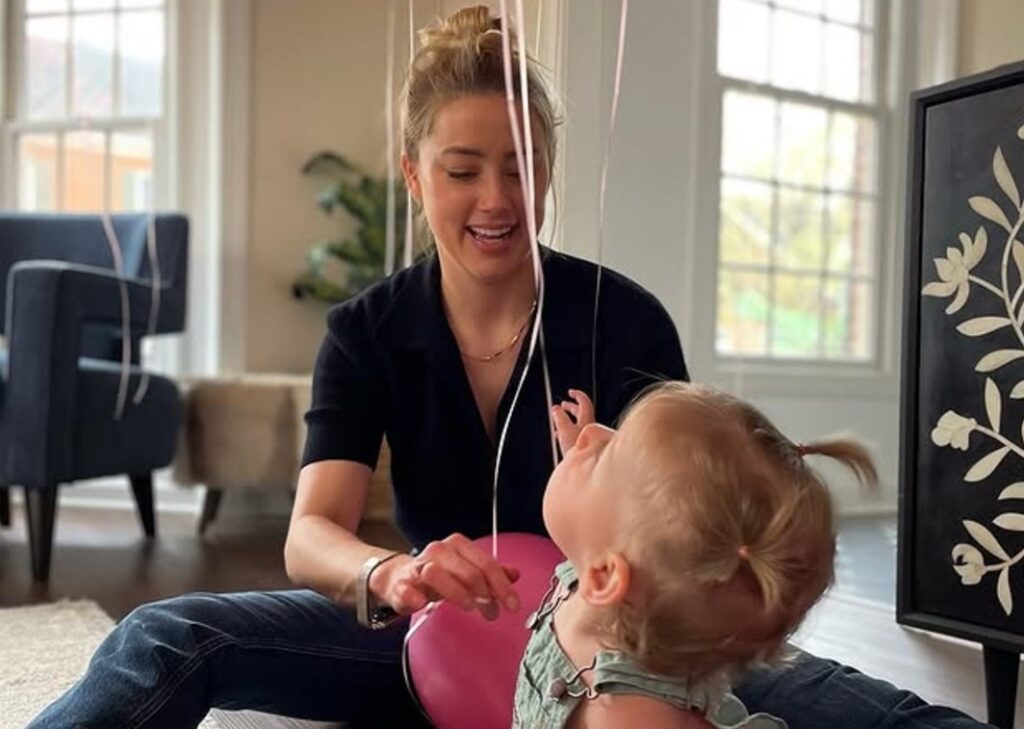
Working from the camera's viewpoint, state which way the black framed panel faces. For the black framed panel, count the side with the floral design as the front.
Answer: facing the viewer and to the left of the viewer

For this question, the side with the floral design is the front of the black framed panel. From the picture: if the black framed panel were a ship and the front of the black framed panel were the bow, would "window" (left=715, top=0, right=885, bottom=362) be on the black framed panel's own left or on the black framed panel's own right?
on the black framed panel's own right

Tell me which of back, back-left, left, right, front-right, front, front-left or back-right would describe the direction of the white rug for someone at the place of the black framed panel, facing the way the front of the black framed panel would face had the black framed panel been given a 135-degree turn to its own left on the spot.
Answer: back

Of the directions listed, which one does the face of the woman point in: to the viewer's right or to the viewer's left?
to the viewer's right

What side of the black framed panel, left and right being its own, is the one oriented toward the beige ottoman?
right

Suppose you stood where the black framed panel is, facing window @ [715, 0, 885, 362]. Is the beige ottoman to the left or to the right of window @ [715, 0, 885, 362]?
left

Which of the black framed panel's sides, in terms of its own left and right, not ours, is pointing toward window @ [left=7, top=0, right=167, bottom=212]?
right

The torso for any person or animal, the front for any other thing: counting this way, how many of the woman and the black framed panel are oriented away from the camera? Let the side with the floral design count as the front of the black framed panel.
0

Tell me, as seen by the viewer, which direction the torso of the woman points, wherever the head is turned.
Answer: toward the camera

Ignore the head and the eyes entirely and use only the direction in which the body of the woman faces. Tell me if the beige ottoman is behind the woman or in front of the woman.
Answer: behind

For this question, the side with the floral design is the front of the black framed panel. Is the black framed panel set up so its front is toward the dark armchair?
no

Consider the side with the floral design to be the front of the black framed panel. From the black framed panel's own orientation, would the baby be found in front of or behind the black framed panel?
in front

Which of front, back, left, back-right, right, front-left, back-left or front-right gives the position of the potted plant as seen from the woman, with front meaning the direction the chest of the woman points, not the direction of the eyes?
back
